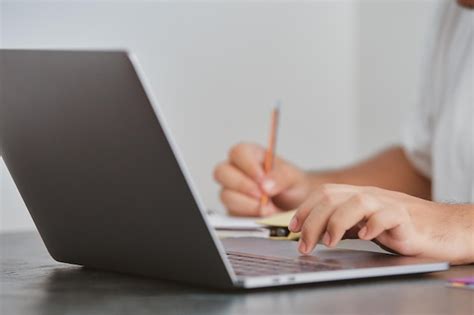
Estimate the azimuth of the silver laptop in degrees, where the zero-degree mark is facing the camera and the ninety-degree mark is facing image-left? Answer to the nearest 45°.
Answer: approximately 225°

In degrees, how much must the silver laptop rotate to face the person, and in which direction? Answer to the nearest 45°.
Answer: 0° — it already faces them

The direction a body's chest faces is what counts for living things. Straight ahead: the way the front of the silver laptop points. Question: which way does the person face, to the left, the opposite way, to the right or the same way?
the opposite way

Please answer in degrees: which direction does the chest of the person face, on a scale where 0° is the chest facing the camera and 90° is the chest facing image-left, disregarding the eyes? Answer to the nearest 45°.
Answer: approximately 45°
